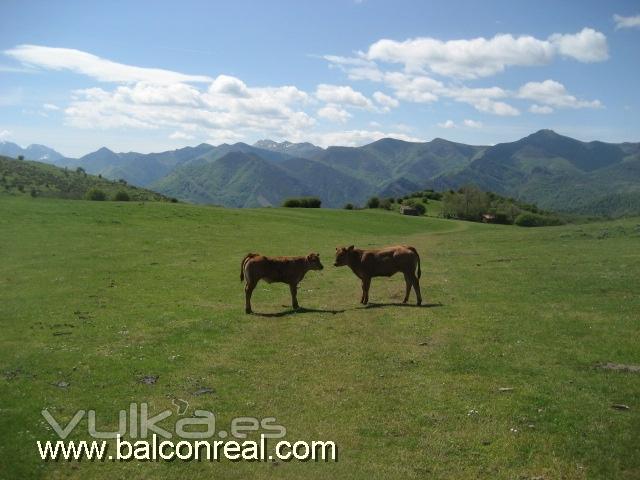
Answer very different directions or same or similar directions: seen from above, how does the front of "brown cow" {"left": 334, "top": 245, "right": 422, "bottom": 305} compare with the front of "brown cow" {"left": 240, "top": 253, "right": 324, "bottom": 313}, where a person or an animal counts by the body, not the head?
very different directions

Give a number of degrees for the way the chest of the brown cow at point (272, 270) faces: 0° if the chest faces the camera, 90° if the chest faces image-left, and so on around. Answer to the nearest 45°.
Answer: approximately 270°

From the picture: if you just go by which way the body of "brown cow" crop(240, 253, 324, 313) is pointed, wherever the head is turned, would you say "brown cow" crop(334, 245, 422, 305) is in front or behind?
in front

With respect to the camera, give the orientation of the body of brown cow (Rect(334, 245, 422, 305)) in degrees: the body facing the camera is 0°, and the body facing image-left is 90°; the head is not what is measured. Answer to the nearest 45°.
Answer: approximately 90°

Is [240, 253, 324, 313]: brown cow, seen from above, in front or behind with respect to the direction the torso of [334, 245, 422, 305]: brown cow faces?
in front

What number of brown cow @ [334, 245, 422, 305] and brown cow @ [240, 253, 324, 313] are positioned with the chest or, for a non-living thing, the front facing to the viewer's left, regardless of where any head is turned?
1
